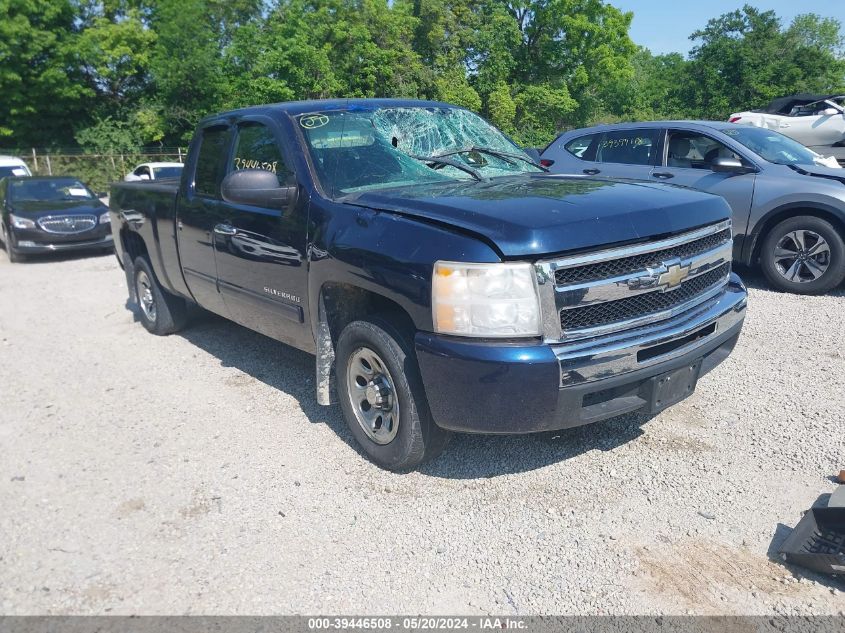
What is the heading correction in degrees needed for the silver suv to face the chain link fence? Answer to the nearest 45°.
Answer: approximately 180°

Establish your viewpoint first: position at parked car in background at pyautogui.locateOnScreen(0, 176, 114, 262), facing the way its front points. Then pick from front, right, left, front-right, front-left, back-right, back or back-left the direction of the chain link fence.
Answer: back-left

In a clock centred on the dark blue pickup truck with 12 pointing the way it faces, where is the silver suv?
The silver suv is roughly at 9 o'clock from the dark blue pickup truck.

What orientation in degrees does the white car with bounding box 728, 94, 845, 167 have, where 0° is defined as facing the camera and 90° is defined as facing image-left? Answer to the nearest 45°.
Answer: approximately 270°

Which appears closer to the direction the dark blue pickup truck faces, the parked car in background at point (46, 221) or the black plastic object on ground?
the black plastic object on ground

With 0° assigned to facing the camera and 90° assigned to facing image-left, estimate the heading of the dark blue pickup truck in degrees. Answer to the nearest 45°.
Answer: approximately 315°

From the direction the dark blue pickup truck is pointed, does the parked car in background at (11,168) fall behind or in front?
behind

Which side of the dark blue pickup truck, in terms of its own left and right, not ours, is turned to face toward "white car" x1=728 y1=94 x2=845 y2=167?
left
